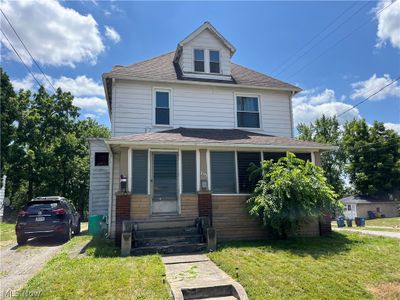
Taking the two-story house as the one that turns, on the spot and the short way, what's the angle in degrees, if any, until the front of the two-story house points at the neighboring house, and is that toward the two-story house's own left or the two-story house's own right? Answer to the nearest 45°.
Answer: approximately 135° to the two-story house's own left

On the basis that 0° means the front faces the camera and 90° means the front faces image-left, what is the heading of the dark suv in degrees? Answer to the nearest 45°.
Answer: approximately 225°

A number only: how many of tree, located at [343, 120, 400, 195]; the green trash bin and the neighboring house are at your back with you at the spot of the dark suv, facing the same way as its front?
0

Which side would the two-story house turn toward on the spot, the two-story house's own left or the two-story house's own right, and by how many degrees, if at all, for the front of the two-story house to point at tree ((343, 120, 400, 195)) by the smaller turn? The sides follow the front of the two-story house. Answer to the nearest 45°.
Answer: approximately 135° to the two-story house's own left

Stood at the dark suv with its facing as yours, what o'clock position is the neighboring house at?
The neighboring house is roughly at 1 o'clock from the dark suv.

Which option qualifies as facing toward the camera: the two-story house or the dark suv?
the two-story house

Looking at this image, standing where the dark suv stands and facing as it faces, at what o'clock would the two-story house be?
The two-story house is roughly at 2 o'clock from the dark suv.

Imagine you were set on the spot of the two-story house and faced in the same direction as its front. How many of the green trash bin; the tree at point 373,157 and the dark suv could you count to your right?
2

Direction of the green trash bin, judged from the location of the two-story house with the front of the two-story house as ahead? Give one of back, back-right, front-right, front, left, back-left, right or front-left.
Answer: right

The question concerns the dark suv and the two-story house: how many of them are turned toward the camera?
1

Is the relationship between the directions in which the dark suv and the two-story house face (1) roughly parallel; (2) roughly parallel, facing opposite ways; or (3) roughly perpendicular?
roughly parallel, facing opposite ways

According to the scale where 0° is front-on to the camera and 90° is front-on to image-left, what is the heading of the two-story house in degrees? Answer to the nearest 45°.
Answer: approximately 0°

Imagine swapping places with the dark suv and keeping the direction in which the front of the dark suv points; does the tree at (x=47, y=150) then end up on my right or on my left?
on my left
